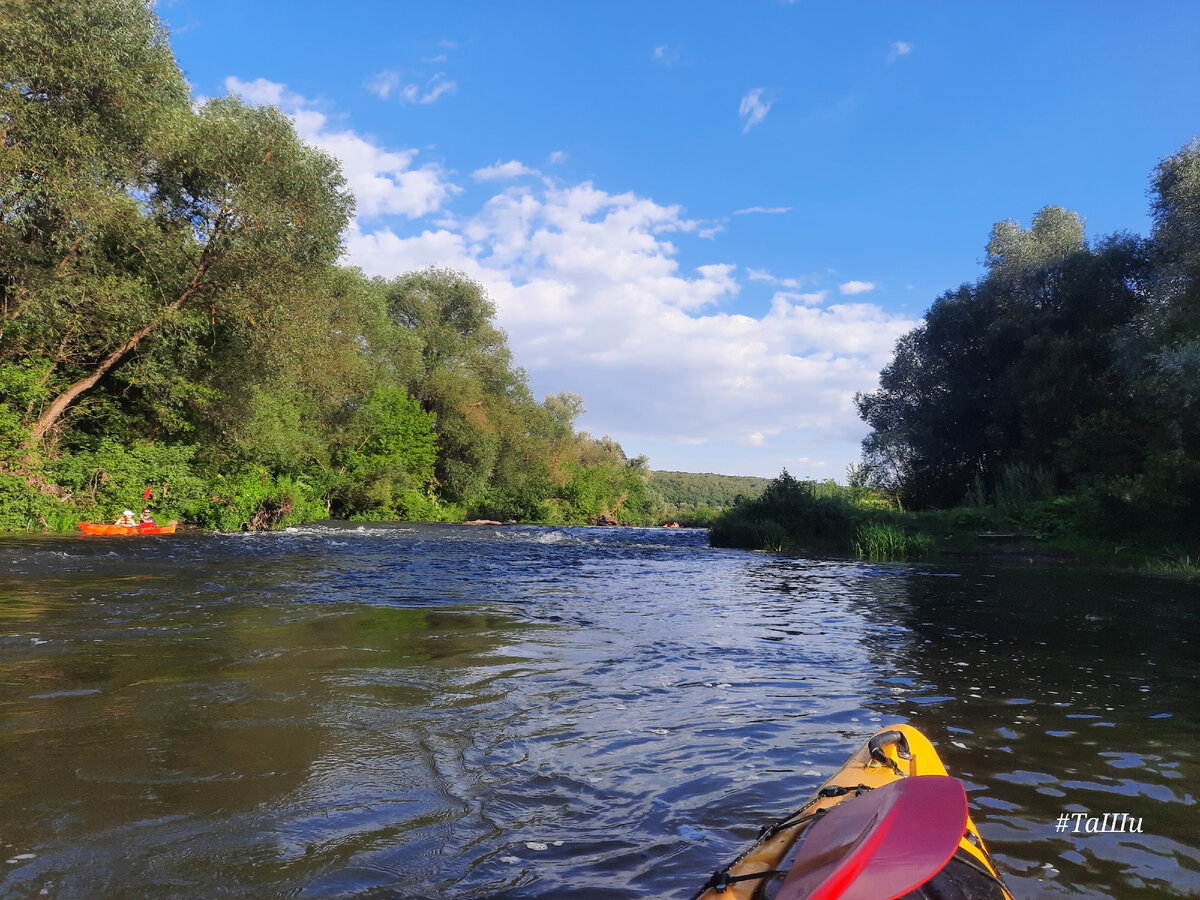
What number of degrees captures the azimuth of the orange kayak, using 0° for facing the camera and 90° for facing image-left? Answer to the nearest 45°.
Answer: approximately 90°
